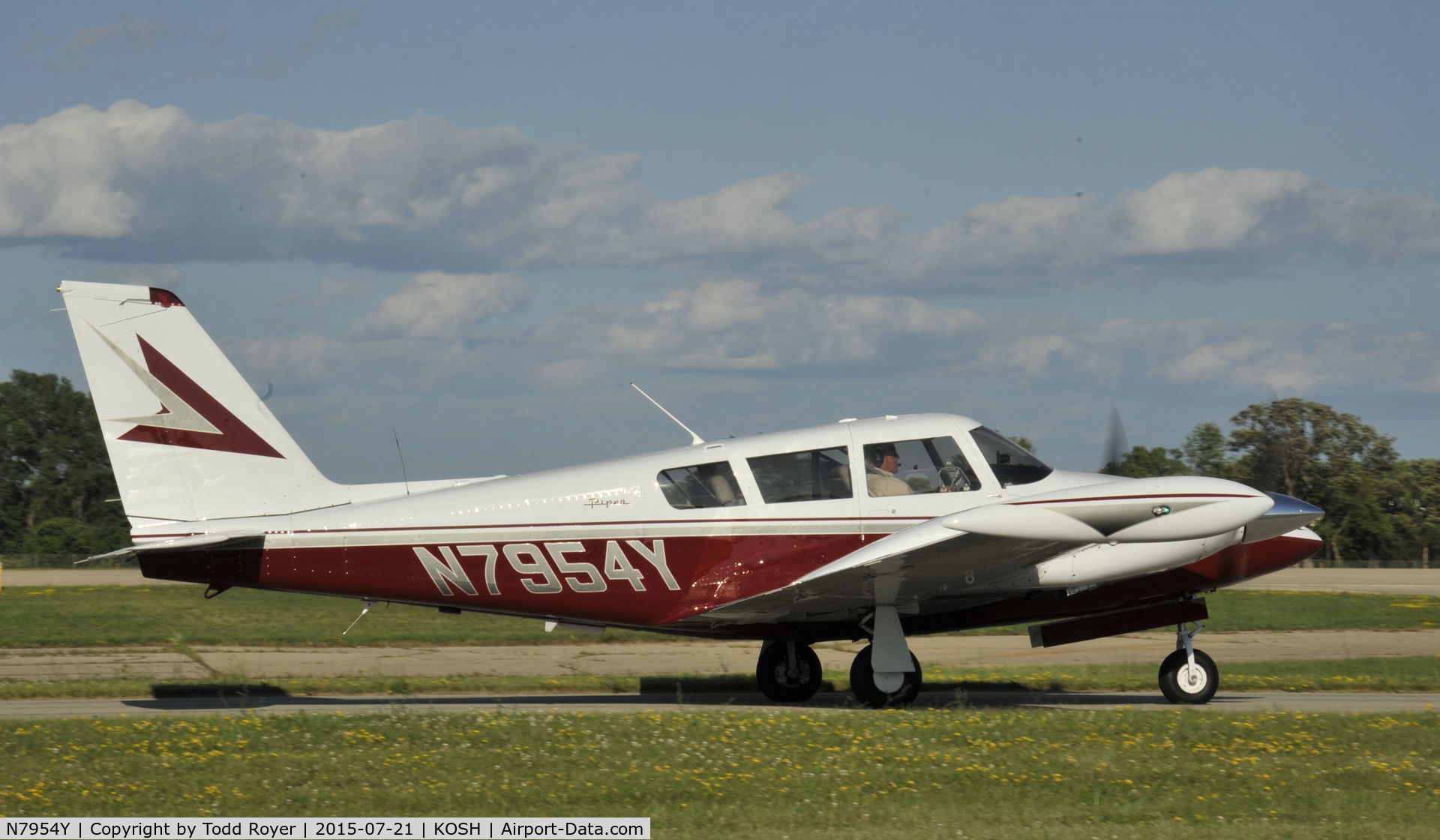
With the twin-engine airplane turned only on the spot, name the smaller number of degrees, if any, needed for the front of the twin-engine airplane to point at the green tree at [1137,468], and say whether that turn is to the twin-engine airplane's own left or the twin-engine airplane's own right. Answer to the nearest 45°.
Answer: approximately 45° to the twin-engine airplane's own left

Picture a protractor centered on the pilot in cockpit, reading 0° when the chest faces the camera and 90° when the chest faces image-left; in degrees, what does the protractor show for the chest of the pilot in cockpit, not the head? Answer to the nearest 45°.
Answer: approximately 270°

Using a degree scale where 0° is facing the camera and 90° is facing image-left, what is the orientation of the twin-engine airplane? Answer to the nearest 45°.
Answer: approximately 270°

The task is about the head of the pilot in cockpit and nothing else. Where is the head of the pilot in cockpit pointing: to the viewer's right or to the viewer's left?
to the viewer's right

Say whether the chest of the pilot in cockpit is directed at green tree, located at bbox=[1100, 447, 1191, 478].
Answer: no
